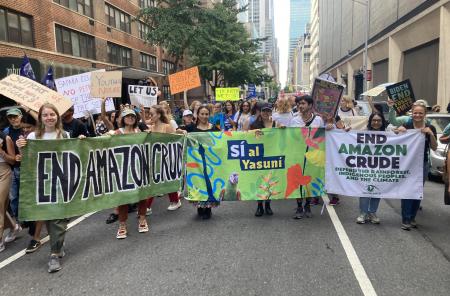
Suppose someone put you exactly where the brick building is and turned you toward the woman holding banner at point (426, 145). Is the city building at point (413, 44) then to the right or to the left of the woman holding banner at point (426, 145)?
left

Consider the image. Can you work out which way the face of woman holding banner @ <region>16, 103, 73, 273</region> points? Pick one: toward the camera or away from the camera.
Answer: toward the camera

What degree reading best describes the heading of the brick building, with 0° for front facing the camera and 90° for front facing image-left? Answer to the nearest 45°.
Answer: approximately 315°

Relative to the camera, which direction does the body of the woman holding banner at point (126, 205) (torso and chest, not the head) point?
toward the camera

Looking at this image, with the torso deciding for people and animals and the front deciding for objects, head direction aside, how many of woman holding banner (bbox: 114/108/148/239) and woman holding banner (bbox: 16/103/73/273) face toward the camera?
2

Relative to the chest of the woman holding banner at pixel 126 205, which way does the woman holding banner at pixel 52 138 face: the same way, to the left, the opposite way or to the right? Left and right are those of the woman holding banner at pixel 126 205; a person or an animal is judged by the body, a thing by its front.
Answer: the same way

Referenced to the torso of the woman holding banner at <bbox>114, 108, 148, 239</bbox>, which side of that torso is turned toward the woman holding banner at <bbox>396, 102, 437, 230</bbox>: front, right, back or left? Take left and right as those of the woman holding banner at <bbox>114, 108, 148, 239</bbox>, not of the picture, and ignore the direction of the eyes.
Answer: left

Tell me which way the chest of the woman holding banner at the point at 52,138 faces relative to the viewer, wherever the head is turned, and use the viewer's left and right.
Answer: facing the viewer

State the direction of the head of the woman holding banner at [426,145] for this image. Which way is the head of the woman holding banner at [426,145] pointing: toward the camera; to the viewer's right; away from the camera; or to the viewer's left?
toward the camera

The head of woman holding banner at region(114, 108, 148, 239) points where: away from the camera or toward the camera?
toward the camera

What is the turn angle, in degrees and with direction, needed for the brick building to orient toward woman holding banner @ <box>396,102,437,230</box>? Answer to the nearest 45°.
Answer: approximately 45° to its right

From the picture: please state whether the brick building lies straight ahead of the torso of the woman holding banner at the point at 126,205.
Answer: no
